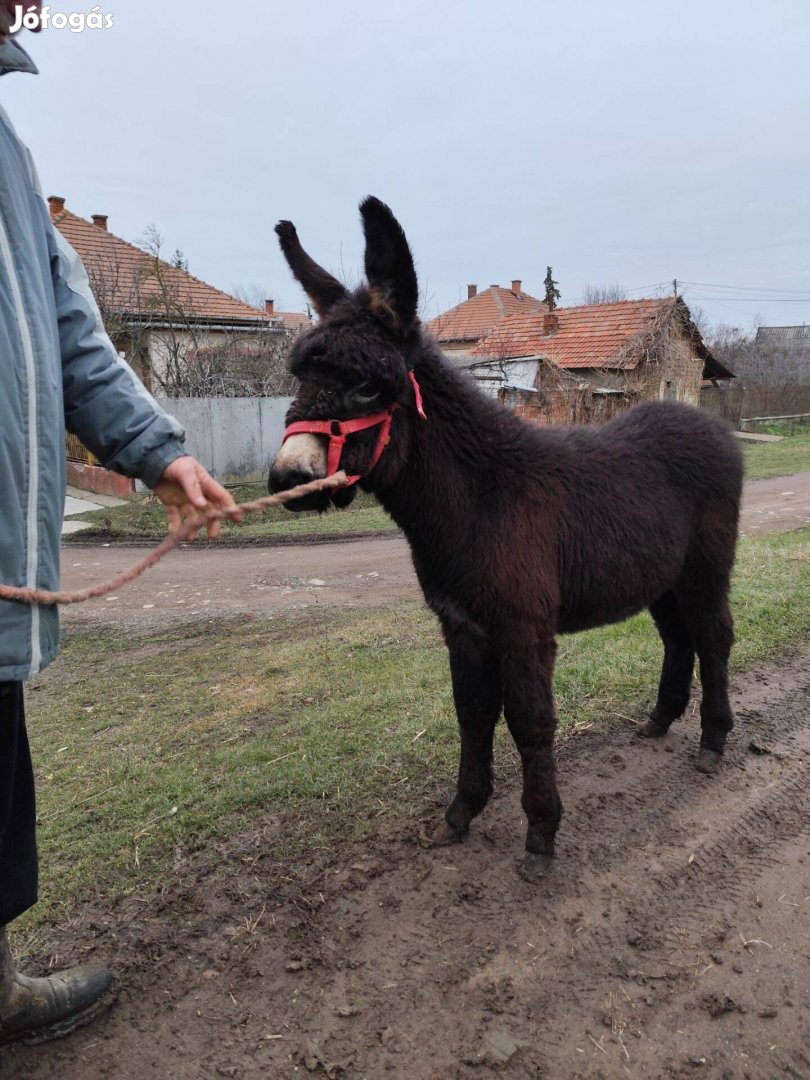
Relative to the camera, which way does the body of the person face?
to the viewer's right

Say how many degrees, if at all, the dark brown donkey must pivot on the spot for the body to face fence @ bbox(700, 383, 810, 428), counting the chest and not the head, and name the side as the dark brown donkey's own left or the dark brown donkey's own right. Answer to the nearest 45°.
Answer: approximately 135° to the dark brown donkey's own right

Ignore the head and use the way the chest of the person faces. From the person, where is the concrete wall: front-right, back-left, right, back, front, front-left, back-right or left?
left

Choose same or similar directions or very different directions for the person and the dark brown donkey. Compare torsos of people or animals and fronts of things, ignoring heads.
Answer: very different directions

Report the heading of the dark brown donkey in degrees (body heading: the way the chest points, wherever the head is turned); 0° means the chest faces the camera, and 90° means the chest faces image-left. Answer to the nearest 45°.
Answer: approximately 45°

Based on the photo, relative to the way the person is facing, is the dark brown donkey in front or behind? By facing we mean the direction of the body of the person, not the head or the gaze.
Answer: in front

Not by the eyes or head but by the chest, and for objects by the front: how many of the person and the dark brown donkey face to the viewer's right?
1

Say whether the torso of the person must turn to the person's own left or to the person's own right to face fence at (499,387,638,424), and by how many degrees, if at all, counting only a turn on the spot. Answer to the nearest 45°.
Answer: approximately 45° to the person's own left

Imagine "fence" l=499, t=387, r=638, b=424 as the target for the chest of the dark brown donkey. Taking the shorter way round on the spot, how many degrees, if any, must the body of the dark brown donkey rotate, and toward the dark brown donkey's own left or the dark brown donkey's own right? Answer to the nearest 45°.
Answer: approximately 135° to the dark brown donkey's own right

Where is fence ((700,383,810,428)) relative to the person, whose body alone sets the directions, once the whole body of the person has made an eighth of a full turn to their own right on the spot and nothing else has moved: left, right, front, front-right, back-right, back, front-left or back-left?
left

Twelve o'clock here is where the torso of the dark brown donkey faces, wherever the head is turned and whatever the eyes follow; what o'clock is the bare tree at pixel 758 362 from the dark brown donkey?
The bare tree is roughly at 5 o'clock from the dark brown donkey.

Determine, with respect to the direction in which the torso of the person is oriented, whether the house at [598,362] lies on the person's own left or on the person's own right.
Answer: on the person's own left

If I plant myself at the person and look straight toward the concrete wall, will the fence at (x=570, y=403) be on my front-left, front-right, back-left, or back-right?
front-right

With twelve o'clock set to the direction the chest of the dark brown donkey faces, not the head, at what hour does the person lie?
The person is roughly at 12 o'clock from the dark brown donkey.
